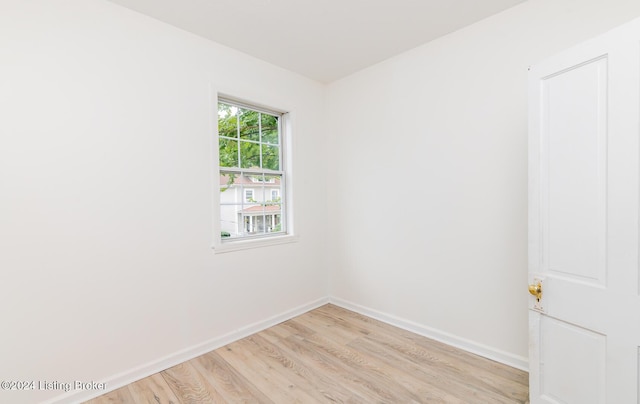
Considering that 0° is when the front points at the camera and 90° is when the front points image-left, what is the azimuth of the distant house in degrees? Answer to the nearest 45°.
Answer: approximately 315°

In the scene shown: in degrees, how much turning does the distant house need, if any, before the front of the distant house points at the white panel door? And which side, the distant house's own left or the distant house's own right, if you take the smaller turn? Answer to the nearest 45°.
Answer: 0° — it already faces it
